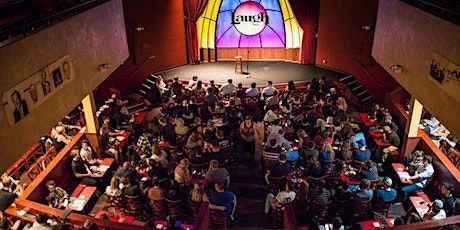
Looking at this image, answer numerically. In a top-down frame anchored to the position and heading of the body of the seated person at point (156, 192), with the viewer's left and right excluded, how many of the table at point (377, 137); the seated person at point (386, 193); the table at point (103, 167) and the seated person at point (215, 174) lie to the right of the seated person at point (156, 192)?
3

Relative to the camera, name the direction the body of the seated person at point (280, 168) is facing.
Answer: away from the camera

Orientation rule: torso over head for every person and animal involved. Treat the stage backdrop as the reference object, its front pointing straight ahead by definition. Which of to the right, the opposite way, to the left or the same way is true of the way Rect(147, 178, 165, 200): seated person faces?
the opposite way

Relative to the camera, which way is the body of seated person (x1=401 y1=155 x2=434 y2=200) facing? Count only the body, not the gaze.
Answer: to the viewer's left

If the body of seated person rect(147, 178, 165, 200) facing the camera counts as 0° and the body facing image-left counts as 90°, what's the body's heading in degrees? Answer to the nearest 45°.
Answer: approximately 180°

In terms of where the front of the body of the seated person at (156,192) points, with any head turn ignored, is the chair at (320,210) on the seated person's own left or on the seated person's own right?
on the seated person's own right

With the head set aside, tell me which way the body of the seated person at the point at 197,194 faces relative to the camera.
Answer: away from the camera

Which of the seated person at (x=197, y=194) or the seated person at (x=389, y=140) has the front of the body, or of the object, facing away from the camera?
the seated person at (x=197, y=194)
